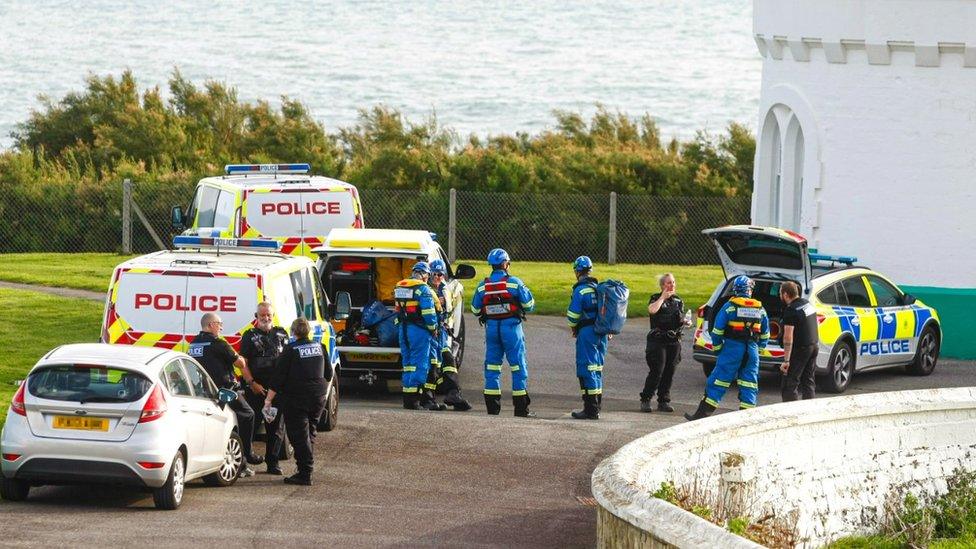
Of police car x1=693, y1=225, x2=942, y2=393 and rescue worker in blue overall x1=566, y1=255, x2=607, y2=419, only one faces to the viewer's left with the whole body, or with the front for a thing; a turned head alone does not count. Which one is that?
the rescue worker in blue overall

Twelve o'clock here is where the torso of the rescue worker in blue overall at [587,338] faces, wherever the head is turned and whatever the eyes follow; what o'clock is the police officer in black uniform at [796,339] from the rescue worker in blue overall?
The police officer in black uniform is roughly at 6 o'clock from the rescue worker in blue overall.

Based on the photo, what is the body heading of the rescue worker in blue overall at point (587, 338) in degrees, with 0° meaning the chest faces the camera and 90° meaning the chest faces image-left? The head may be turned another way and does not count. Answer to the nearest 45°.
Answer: approximately 90°

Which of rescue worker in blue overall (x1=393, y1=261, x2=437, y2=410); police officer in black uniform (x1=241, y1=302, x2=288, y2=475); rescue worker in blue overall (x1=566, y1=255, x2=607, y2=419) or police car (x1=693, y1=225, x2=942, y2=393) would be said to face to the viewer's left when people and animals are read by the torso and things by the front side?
rescue worker in blue overall (x1=566, y1=255, x2=607, y2=419)

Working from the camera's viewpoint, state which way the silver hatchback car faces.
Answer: facing away from the viewer and to the right of the viewer
